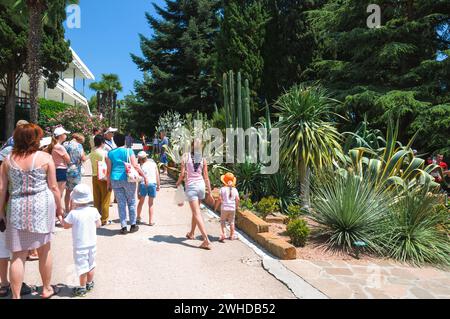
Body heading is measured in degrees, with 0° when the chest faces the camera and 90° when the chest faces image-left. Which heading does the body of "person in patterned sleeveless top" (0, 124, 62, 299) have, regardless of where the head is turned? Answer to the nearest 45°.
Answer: approximately 180°

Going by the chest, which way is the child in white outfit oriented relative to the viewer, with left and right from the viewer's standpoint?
facing away from the viewer and to the left of the viewer

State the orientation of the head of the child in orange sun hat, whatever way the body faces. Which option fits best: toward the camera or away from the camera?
away from the camera

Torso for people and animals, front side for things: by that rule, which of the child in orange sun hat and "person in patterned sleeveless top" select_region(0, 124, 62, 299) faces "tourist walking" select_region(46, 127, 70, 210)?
"person in patterned sleeveless top" select_region(0, 124, 62, 299)

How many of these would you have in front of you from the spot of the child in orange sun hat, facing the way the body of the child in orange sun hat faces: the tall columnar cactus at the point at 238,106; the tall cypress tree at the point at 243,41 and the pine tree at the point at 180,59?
3

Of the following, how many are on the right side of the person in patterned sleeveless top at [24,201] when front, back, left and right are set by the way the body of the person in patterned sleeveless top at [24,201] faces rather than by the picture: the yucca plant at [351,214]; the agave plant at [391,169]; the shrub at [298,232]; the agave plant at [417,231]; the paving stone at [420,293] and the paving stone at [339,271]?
6

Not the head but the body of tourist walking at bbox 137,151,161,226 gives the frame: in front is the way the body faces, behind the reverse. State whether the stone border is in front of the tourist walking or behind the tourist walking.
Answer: behind

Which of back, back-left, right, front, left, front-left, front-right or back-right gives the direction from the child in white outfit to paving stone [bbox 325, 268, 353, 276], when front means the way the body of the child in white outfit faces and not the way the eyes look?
back-right

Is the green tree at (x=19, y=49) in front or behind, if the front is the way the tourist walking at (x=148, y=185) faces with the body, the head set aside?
in front

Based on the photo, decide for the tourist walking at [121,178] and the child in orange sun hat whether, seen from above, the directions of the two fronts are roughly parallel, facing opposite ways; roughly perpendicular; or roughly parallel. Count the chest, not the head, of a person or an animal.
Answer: roughly parallel

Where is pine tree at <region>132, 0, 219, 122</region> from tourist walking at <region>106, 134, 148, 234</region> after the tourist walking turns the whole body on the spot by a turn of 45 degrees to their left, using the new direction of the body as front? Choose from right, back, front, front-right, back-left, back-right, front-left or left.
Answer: front-right

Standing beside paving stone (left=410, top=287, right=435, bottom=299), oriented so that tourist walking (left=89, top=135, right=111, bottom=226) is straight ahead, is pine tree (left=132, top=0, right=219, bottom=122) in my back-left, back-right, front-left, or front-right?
front-right

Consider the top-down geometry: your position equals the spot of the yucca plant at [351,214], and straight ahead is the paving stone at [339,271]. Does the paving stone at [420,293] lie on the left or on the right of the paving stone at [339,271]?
left

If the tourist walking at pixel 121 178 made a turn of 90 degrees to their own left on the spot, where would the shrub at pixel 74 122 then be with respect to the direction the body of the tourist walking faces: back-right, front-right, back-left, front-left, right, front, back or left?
right

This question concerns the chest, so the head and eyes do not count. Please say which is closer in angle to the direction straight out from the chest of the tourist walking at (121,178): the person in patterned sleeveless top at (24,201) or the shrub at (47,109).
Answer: the shrub

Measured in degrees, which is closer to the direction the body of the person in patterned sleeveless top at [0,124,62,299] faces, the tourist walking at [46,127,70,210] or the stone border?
the tourist walking

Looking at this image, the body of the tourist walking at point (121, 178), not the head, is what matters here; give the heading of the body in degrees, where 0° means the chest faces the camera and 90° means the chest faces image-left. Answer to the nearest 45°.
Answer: approximately 180°

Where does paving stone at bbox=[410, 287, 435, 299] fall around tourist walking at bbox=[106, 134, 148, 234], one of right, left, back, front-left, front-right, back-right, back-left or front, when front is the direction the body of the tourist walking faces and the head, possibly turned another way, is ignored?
back-right

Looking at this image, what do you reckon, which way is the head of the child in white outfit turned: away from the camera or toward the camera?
away from the camera
